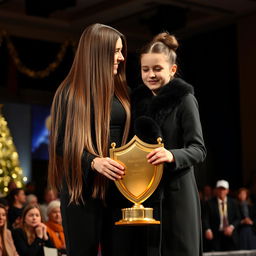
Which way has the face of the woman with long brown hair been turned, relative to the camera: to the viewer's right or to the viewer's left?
to the viewer's right

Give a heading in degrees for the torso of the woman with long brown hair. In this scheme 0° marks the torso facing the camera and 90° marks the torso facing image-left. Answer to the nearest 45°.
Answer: approximately 270°

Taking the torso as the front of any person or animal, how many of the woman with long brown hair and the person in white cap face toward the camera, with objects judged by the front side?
1

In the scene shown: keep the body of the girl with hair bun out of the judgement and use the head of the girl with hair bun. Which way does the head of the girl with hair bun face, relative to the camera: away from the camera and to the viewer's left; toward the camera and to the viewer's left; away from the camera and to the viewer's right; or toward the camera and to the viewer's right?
toward the camera and to the viewer's left

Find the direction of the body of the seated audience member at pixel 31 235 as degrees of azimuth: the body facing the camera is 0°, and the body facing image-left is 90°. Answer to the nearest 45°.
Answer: approximately 315°

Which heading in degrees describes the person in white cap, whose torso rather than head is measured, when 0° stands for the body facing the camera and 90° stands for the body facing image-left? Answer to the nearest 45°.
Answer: approximately 0°

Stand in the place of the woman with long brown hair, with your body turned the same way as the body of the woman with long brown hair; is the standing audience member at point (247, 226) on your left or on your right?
on your left
